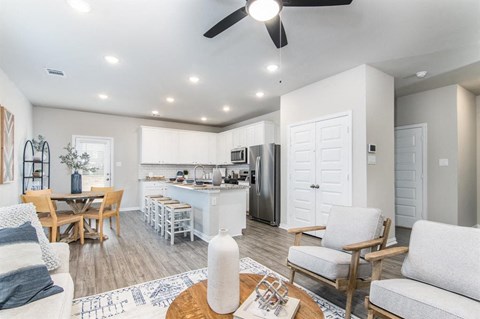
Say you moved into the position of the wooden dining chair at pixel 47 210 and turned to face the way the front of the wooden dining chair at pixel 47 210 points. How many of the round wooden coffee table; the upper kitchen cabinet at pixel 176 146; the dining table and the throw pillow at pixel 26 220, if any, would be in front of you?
2

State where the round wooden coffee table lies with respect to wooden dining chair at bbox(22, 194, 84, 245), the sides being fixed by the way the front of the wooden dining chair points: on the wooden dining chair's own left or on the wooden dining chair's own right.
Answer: on the wooden dining chair's own right

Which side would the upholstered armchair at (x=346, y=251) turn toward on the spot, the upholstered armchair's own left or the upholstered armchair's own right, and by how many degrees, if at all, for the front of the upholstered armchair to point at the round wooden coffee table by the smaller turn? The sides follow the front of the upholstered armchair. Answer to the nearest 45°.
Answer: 0° — it already faces it

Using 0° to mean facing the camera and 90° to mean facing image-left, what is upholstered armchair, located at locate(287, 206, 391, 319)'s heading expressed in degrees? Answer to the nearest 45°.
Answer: approximately 45°

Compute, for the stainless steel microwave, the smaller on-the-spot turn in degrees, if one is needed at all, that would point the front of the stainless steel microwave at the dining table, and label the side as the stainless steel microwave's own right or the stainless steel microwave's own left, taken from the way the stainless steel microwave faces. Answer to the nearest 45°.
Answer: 0° — it already faces it

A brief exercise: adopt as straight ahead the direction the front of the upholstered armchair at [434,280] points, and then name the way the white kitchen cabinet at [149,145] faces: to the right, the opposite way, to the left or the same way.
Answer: to the left

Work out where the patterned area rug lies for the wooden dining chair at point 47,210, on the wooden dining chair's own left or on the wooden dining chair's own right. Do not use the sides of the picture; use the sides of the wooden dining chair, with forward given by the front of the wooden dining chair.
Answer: on the wooden dining chair's own right

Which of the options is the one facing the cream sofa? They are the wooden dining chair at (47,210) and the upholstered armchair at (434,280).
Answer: the upholstered armchair

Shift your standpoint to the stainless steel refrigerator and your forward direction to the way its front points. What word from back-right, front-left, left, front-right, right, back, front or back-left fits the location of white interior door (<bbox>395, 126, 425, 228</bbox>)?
back-left

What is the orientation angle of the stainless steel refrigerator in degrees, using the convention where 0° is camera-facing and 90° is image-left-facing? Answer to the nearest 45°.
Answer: approximately 45°

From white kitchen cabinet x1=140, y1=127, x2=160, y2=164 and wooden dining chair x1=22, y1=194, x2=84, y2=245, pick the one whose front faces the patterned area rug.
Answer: the white kitchen cabinet
